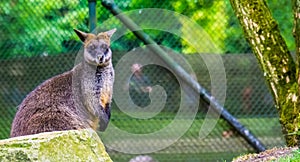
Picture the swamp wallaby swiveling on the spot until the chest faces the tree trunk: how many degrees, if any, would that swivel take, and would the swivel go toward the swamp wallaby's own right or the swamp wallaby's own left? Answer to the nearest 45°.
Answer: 0° — it already faces it

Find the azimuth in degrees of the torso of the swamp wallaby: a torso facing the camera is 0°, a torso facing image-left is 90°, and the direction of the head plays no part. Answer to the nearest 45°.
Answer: approximately 315°
